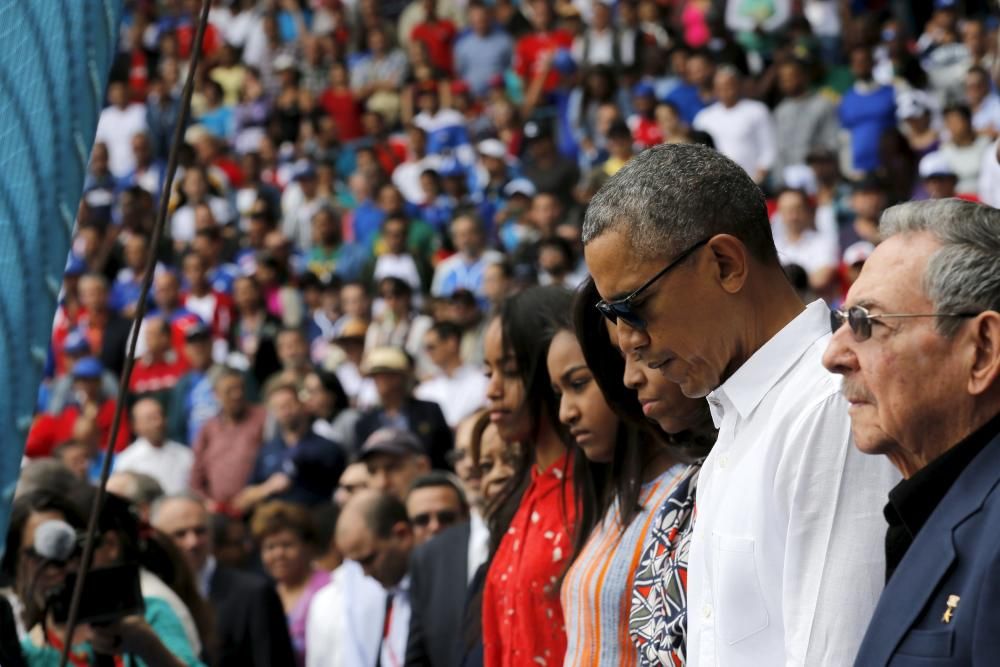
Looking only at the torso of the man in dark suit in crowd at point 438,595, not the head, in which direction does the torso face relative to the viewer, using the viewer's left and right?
facing the viewer and to the left of the viewer

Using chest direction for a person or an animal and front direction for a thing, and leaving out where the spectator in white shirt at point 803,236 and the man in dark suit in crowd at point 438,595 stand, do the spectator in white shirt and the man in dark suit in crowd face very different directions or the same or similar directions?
same or similar directions

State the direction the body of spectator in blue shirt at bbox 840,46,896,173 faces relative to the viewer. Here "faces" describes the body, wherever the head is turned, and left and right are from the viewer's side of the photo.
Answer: facing the viewer

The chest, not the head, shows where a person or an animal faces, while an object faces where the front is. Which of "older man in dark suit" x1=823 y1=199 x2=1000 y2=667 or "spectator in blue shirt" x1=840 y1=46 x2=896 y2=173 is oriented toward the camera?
the spectator in blue shirt

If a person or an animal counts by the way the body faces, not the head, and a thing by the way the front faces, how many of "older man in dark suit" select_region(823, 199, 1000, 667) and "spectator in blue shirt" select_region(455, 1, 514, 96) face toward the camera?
1

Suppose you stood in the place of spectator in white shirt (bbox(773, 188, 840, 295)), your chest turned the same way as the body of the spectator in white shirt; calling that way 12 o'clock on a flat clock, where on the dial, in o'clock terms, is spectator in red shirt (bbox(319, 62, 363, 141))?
The spectator in red shirt is roughly at 3 o'clock from the spectator in white shirt.

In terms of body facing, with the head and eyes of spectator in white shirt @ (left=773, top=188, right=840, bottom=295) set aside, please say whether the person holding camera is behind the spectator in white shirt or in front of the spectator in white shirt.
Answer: in front

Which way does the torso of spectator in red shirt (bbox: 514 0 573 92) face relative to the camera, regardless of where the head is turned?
toward the camera

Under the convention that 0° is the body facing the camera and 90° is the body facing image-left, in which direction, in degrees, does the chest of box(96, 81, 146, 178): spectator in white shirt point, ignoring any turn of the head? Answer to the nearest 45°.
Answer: approximately 0°

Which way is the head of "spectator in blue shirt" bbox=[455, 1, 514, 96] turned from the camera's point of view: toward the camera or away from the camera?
toward the camera

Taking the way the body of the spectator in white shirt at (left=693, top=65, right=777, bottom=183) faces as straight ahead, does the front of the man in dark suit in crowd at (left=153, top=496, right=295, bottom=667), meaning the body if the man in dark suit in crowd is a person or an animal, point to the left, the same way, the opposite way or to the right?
the same way

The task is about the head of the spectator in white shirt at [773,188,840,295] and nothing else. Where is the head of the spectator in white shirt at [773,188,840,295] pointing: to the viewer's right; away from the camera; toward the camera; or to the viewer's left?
toward the camera

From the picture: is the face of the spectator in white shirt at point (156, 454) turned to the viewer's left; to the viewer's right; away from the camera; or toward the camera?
toward the camera
